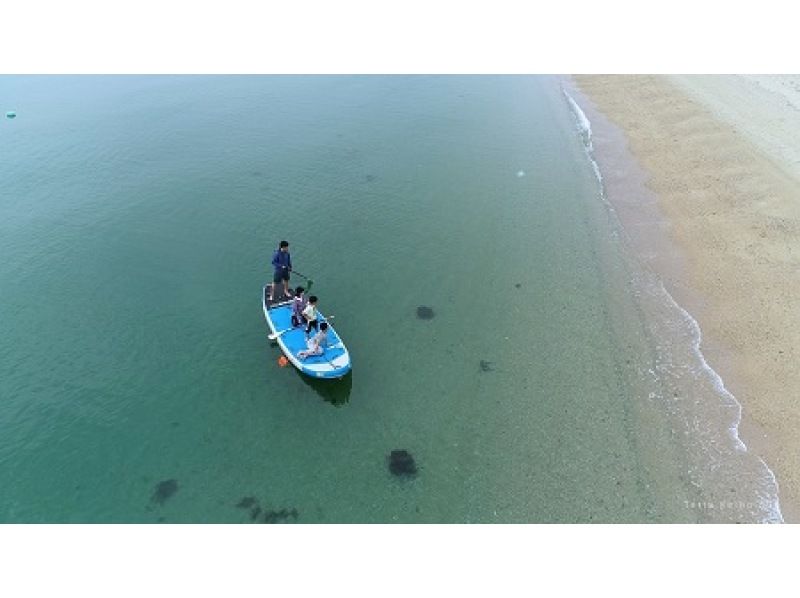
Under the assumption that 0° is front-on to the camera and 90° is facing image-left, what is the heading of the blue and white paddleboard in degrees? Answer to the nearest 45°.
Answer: approximately 315°
